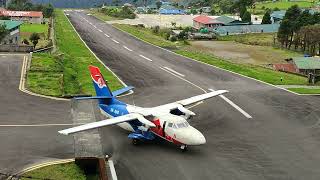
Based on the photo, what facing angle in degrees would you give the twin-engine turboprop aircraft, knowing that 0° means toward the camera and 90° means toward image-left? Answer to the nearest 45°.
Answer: approximately 315°
